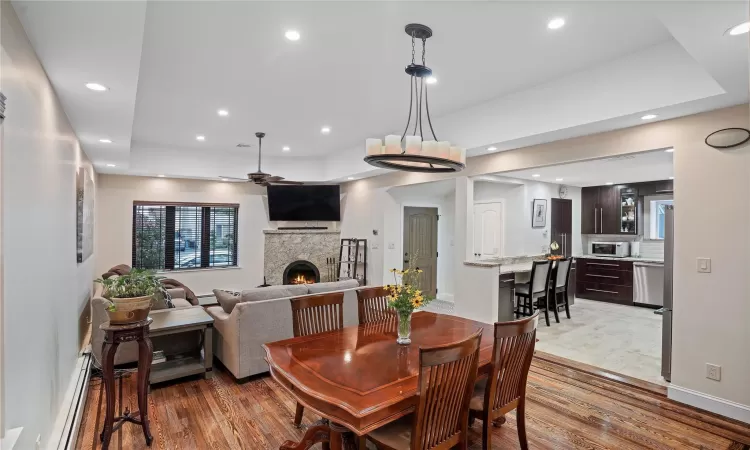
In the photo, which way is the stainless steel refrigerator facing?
to the viewer's left

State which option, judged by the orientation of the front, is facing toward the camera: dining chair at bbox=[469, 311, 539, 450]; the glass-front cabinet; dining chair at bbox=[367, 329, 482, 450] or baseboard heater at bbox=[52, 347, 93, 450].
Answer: the glass-front cabinet

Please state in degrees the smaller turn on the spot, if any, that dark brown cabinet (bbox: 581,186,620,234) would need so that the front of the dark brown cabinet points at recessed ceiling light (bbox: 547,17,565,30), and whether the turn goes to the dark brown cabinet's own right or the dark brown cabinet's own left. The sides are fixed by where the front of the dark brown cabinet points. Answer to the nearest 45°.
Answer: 0° — it already faces it

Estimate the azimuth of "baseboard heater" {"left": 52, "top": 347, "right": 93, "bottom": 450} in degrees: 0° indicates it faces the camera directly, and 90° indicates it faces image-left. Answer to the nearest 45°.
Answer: approximately 270°

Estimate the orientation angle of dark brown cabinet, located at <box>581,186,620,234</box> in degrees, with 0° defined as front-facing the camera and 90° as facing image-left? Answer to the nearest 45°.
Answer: approximately 0°

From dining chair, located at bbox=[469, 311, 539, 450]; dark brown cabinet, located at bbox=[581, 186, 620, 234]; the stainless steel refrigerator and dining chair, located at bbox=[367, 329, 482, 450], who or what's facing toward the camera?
the dark brown cabinet
